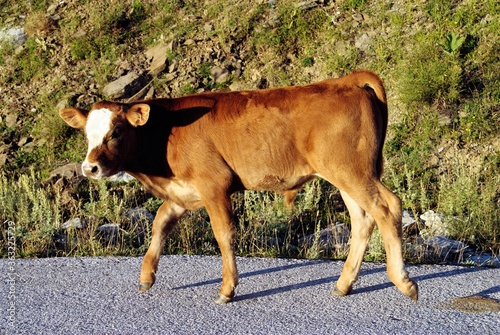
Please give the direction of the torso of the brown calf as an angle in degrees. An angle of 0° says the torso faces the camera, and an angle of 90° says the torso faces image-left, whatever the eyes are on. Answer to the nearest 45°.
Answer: approximately 90°

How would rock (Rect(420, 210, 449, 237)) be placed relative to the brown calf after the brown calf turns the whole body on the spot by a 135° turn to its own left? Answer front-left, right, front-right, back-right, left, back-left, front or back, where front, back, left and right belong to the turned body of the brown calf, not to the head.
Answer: left

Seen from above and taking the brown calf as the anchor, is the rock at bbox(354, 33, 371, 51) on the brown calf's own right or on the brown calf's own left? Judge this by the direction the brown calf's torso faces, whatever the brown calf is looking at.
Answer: on the brown calf's own right

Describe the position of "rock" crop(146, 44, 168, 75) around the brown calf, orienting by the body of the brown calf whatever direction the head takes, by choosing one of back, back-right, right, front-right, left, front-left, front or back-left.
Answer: right

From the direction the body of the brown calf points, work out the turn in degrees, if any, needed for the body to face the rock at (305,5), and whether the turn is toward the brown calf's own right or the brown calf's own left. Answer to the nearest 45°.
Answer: approximately 90° to the brown calf's own right

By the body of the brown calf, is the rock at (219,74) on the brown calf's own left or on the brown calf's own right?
on the brown calf's own right

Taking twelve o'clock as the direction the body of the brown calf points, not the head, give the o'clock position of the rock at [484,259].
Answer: The rock is roughly at 5 o'clock from the brown calf.

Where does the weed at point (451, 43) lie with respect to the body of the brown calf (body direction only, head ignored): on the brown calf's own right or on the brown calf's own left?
on the brown calf's own right

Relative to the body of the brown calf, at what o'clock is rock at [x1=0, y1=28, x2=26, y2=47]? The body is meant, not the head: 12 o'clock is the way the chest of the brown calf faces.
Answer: The rock is roughly at 2 o'clock from the brown calf.

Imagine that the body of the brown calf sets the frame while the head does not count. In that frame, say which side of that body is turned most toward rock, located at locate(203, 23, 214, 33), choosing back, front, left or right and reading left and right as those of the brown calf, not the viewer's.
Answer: right

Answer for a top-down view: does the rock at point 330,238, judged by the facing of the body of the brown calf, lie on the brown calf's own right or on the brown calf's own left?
on the brown calf's own right

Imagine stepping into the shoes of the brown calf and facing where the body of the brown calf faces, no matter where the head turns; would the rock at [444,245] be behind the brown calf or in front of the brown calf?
behind

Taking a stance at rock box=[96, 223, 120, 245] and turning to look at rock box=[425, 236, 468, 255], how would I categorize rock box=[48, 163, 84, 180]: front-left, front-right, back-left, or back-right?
back-left
